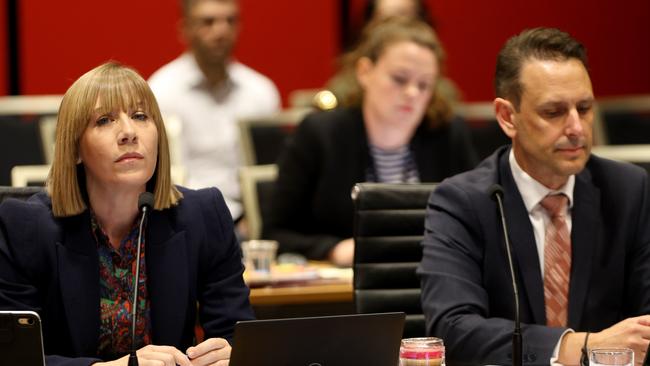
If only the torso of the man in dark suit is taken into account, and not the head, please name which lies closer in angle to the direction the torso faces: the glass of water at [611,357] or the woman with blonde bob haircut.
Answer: the glass of water

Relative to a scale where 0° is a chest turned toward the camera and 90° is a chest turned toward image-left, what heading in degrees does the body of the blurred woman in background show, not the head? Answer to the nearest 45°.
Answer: approximately 315°

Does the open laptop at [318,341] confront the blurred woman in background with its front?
yes

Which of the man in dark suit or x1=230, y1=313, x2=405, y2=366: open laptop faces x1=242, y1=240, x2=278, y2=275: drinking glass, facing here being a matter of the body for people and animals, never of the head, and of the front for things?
the open laptop

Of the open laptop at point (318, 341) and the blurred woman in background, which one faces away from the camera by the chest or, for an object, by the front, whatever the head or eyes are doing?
the open laptop

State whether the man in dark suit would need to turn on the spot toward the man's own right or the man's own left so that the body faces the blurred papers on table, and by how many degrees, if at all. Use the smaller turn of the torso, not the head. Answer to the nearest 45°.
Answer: approximately 180°

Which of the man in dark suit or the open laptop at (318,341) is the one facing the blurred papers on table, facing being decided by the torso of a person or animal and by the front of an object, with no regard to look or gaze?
the open laptop

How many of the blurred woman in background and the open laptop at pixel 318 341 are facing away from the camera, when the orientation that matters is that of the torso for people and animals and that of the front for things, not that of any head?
1

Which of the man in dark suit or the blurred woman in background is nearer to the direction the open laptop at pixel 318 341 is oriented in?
the blurred woman in background

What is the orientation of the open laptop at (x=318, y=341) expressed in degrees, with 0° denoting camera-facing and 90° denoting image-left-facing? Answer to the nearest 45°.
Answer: approximately 180°
